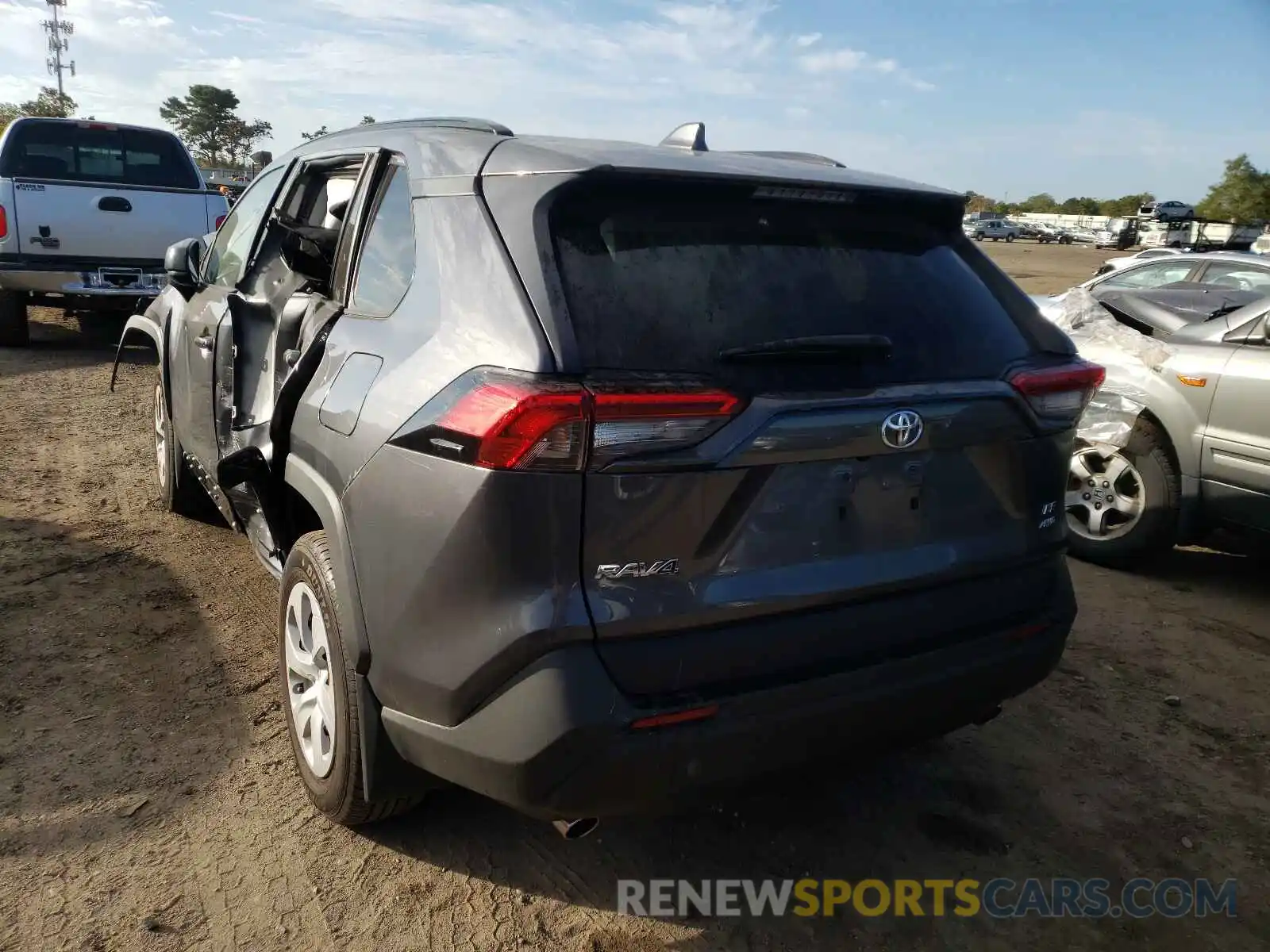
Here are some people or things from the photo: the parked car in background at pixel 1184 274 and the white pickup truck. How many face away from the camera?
1

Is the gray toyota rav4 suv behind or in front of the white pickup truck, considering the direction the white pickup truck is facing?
behind

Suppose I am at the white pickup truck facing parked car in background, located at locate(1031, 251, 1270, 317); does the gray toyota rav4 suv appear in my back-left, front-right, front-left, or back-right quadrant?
front-right

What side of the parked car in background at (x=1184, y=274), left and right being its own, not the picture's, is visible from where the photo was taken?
left

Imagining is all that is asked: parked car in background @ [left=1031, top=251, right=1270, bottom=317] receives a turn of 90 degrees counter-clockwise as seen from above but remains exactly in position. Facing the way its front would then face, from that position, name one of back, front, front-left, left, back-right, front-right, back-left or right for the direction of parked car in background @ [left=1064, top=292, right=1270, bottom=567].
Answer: front

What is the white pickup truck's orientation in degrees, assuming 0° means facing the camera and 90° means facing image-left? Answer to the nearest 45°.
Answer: approximately 180°

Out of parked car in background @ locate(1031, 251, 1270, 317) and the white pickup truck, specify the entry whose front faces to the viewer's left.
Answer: the parked car in background

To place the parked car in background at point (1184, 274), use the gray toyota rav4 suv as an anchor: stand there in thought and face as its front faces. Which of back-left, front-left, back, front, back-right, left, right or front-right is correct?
right

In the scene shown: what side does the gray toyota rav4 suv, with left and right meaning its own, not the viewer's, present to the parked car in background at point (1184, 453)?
right

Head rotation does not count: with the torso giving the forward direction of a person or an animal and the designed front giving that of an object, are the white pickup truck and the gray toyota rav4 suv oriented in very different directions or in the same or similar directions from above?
same or similar directions

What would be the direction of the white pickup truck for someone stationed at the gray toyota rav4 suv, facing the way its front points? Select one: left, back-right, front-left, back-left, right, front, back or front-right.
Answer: front

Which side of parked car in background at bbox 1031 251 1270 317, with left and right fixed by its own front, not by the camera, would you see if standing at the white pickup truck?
front
